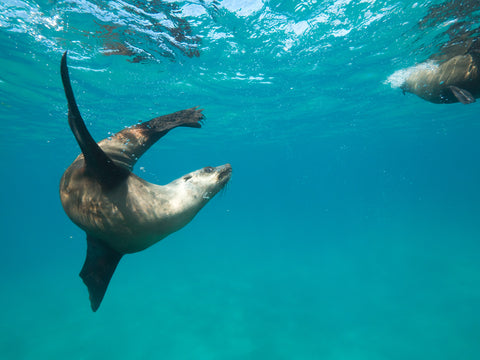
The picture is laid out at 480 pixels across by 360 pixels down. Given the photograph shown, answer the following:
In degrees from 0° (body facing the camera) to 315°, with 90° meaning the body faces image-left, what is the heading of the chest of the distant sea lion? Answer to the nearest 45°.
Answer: approximately 90°

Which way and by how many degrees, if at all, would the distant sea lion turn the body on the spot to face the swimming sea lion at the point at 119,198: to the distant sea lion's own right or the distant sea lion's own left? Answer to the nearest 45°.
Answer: approximately 45° to the distant sea lion's own left
